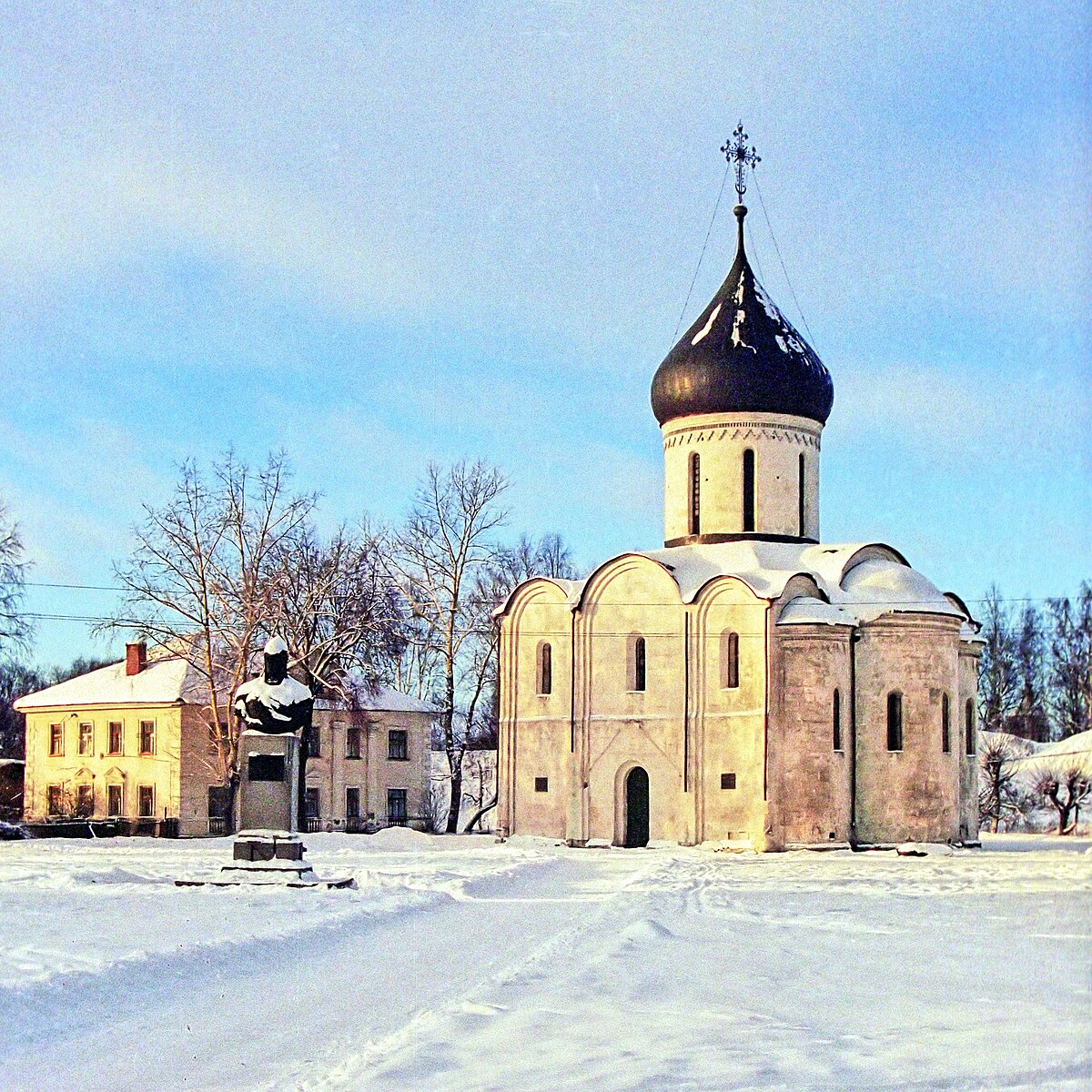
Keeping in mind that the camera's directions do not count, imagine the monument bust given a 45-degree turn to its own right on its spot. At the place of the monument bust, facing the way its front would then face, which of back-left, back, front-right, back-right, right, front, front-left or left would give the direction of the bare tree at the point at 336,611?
back-right

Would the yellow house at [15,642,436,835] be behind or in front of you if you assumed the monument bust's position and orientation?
behind

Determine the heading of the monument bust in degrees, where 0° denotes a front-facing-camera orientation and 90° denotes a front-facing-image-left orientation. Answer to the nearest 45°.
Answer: approximately 0°

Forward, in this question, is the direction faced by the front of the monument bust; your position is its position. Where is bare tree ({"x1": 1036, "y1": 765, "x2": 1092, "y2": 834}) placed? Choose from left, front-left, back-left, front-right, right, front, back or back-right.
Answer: back-left

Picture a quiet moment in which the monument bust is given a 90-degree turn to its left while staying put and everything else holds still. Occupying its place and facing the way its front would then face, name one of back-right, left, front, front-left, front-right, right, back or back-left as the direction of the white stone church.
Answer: front-left

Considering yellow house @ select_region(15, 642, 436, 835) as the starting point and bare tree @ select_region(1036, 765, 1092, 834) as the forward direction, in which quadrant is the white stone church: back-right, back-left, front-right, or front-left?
front-right

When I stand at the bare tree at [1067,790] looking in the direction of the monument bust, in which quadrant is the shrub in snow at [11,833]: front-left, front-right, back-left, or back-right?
front-right

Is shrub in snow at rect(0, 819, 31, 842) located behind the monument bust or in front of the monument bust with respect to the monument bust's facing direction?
behind

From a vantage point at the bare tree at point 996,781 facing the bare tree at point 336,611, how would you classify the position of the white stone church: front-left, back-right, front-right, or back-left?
front-left

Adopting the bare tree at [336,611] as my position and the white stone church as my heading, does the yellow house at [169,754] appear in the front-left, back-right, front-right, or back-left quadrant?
back-left
